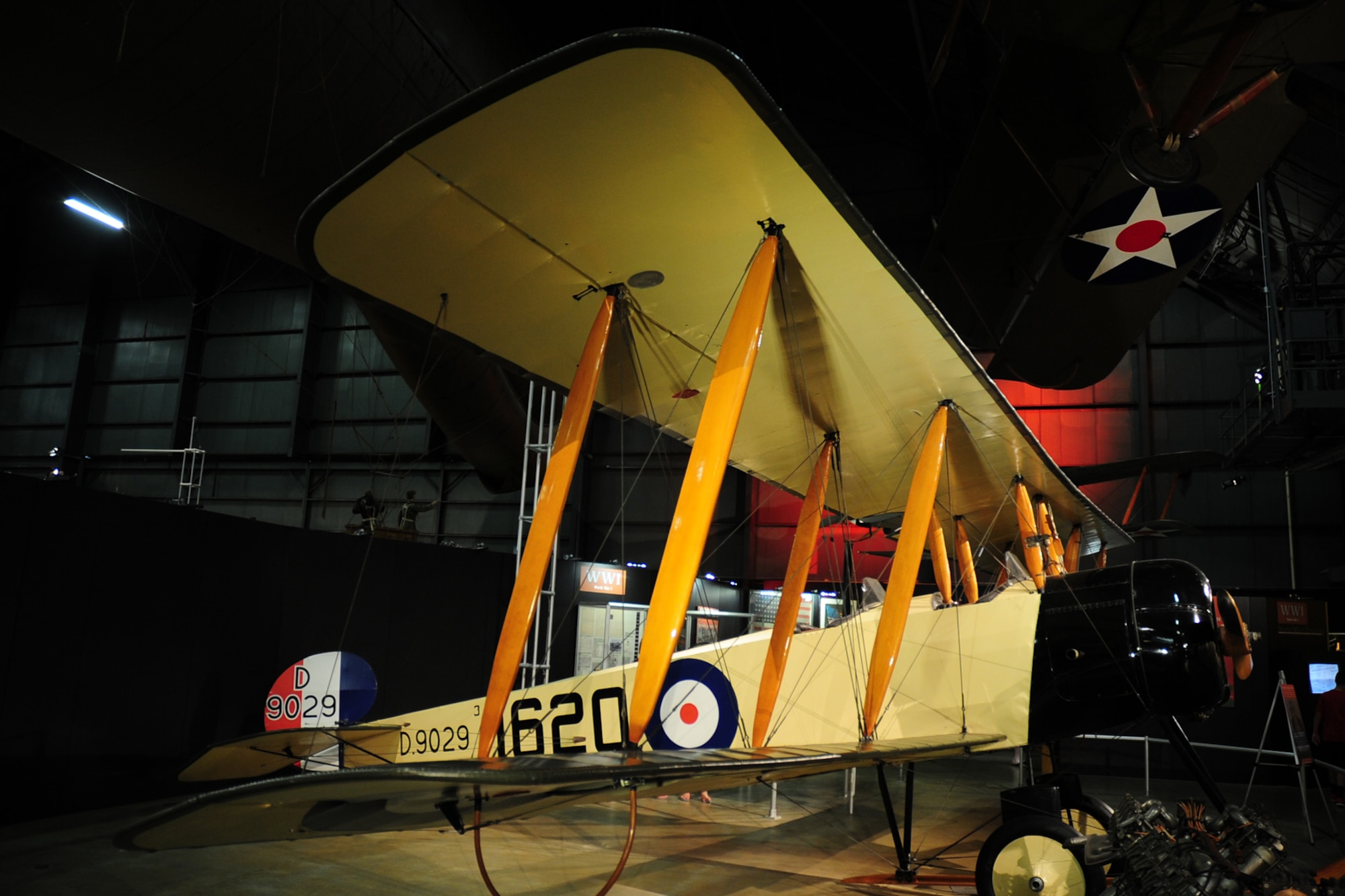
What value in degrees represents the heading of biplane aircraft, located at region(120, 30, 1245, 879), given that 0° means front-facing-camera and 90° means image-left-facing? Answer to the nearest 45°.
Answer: approximately 315°

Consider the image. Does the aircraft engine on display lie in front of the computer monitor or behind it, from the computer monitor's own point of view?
in front

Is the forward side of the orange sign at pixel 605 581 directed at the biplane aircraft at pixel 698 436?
yes

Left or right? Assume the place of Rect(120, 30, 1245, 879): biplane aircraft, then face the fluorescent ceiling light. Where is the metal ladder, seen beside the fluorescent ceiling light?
right

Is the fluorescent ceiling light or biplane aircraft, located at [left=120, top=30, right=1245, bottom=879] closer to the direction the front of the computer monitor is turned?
the biplane aircraft

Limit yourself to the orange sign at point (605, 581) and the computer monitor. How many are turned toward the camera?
2

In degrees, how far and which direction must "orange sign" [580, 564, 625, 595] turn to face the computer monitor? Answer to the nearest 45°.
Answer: approximately 90° to its left

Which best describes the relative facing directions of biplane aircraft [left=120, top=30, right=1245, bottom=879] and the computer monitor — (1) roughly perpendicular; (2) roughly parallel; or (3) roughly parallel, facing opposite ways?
roughly perpendicular

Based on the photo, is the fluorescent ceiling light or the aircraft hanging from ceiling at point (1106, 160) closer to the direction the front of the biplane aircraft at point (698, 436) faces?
the aircraft hanging from ceiling
